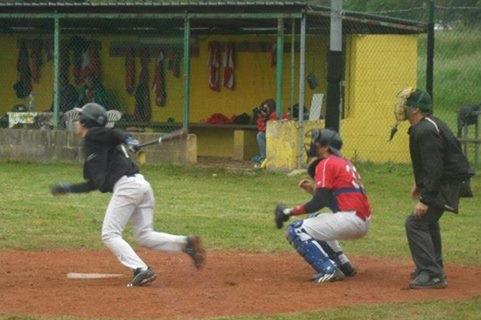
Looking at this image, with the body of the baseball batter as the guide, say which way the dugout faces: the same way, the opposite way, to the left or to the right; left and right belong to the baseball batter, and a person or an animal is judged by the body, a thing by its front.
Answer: to the left

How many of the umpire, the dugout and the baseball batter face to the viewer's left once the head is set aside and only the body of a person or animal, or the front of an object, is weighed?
2

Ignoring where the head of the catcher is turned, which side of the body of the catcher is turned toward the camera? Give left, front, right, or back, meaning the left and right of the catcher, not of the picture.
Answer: left

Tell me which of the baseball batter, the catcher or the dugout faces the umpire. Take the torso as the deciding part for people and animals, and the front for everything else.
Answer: the dugout

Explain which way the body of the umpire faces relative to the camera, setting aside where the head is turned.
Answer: to the viewer's left

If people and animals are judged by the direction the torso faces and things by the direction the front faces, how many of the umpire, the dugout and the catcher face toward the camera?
1

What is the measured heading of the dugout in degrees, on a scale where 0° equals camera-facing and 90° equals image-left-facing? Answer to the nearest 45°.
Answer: approximately 0°

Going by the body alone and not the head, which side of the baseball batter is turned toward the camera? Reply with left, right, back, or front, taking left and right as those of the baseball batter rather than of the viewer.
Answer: left

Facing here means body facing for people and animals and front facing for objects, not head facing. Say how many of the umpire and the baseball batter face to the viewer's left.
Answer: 2

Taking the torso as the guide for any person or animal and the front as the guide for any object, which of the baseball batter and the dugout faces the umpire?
the dugout

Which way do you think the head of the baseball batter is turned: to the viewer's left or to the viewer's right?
to the viewer's left

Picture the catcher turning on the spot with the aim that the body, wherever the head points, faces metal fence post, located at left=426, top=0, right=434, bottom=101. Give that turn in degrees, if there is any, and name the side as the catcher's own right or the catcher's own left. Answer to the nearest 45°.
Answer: approximately 90° to the catcher's own right

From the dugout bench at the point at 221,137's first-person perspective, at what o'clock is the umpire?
The umpire is roughly at 12 o'clock from the dugout bench.

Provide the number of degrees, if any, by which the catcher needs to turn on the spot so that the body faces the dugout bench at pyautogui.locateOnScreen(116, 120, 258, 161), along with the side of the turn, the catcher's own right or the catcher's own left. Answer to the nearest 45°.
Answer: approximately 90° to the catcher's own right

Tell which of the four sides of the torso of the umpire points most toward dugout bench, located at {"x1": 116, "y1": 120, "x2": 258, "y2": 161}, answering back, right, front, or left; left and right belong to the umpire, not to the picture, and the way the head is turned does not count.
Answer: right
